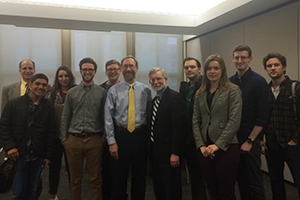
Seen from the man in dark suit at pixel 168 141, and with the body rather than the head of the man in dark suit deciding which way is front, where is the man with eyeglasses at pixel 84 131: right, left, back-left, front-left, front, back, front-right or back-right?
front-right

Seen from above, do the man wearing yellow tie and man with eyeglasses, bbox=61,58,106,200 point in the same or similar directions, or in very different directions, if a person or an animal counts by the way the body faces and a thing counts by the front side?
same or similar directions

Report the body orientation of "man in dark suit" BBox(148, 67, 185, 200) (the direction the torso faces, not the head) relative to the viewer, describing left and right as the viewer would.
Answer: facing the viewer and to the left of the viewer

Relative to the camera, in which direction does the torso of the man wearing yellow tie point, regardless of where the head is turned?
toward the camera

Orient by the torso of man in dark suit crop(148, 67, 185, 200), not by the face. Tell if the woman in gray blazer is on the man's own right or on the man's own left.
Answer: on the man's own left

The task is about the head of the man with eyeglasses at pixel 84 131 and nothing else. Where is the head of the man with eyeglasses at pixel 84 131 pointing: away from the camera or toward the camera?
toward the camera

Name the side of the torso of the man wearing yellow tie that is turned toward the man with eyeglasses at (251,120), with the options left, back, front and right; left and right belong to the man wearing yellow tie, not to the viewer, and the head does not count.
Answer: left

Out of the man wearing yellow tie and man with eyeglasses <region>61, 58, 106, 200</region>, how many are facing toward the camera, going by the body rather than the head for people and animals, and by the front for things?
2

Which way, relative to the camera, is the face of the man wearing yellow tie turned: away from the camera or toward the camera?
toward the camera

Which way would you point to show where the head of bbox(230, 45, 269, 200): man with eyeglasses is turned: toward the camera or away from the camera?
toward the camera

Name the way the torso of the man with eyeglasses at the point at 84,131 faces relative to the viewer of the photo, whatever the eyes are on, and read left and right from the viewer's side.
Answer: facing the viewer
